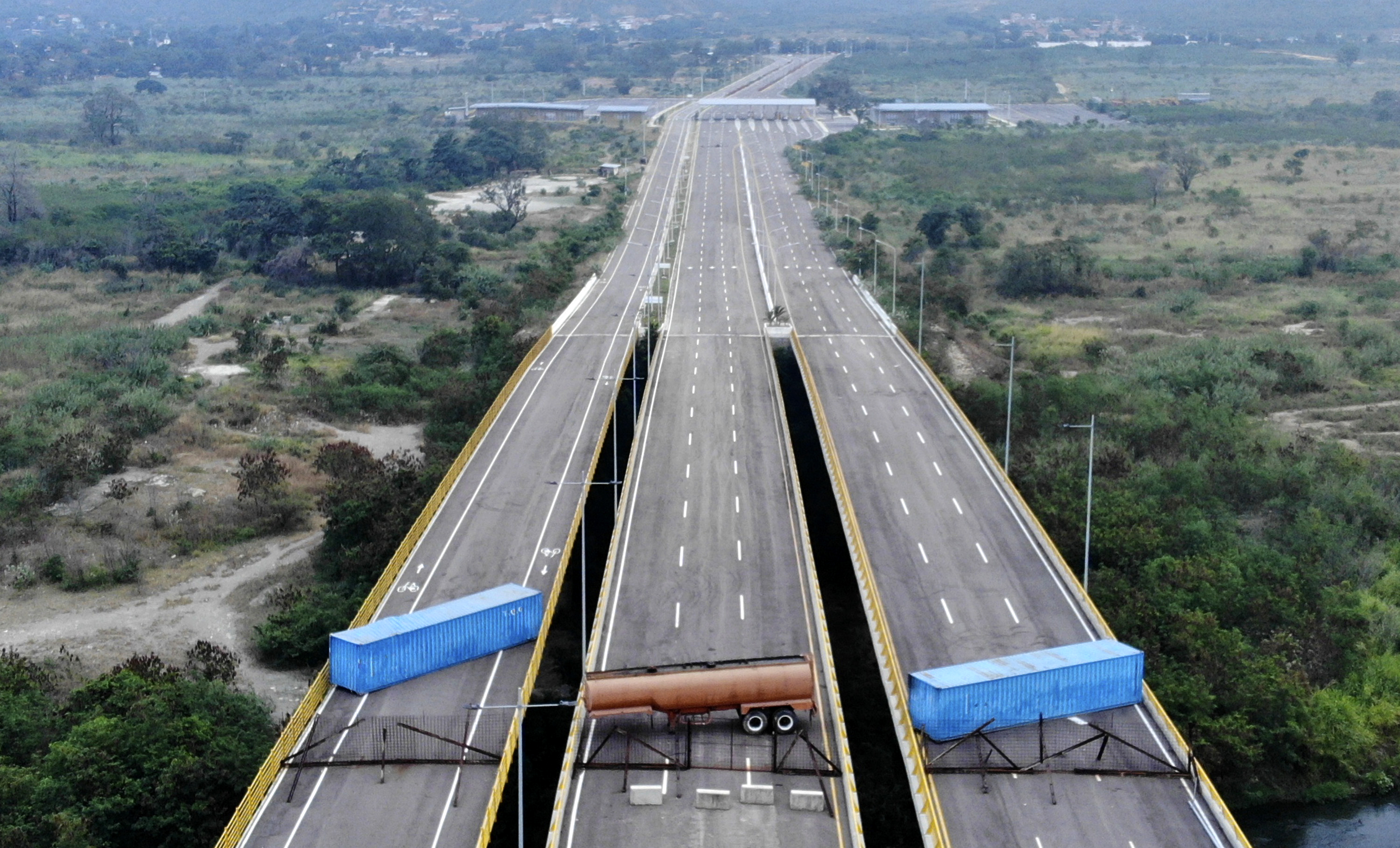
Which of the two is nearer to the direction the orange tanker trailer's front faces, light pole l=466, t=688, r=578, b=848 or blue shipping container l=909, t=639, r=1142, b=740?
the light pole

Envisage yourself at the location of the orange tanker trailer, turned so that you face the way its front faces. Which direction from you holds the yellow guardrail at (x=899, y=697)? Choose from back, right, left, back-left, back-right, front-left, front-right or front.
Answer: back

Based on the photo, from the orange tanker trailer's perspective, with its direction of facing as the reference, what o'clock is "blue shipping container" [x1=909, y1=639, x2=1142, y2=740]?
The blue shipping container is roughly at 6 o'clock from the orange tanker trailer.

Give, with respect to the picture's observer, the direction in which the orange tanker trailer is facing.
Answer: facing to the left of the viewer

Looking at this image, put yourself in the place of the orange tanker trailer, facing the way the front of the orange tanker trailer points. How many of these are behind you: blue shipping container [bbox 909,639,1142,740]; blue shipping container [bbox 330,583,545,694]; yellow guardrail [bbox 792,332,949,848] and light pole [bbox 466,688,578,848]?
2

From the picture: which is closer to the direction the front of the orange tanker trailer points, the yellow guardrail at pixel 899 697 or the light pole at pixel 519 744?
the light pole

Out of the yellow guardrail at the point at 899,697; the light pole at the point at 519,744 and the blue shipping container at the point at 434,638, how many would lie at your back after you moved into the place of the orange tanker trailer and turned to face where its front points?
1

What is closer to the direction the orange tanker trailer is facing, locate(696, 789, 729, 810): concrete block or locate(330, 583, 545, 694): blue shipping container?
the blue shipping container

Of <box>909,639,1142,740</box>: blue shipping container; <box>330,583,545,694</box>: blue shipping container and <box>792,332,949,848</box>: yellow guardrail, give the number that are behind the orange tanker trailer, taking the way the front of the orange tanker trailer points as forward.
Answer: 2

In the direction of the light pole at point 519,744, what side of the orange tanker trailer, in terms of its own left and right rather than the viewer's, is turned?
front

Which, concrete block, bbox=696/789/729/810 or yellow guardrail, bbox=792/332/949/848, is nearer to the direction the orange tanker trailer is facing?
the concrete block

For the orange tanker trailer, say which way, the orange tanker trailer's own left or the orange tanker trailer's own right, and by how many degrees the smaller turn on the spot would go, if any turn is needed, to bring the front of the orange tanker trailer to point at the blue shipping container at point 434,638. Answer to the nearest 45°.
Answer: approximately 45° to the orange tanker trailer's own right

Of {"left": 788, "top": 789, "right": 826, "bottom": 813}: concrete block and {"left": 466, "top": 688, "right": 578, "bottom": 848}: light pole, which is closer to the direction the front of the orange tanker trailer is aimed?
the light pole
